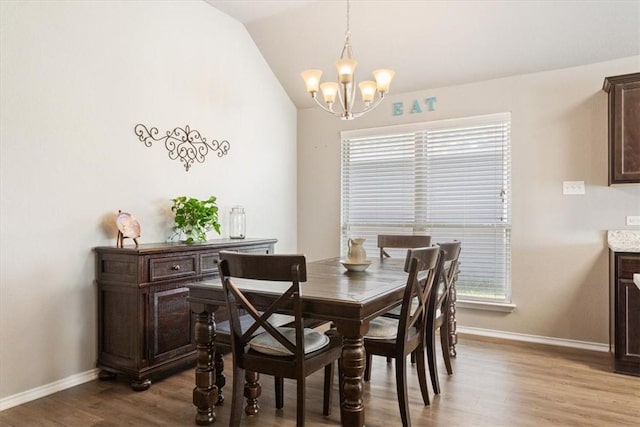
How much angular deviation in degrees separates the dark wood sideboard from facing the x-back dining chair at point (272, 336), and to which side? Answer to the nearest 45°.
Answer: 0° — it already faces it

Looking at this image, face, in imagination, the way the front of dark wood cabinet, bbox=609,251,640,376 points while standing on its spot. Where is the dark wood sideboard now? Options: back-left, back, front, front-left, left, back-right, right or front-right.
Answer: front-right

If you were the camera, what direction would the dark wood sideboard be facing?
facing the viewer and to the right of the viewer

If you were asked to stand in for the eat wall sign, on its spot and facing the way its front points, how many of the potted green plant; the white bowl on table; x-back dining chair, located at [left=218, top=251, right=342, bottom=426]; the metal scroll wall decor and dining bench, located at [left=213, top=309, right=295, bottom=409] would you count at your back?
0

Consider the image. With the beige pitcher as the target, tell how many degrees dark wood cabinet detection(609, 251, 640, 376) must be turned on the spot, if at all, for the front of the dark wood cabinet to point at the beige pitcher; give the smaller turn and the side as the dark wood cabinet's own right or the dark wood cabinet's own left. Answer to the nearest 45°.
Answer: approximately 45° to the dark wood cabinet's own right

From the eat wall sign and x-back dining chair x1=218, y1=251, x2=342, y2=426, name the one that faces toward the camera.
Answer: the eat wall sign

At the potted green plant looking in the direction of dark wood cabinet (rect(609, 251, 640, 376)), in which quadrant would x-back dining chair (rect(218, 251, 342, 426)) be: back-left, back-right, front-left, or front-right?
front-right

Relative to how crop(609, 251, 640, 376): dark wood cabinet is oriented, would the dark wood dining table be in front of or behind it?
in front

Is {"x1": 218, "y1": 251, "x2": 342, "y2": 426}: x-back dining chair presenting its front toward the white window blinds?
yes

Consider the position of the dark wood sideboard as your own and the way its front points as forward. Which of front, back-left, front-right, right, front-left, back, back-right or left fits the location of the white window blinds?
front-left

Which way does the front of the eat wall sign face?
toward the camera

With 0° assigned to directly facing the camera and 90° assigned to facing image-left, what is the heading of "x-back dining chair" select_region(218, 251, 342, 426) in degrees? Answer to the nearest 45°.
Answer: approximately 225°

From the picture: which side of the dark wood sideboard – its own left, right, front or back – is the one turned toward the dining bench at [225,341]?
front

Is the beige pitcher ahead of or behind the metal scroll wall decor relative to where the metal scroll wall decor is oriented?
ahead

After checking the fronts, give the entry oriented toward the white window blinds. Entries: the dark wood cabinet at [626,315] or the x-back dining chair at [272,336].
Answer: the x-back dining chair

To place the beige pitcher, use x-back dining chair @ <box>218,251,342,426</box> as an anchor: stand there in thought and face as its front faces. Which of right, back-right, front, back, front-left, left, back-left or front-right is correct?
front
